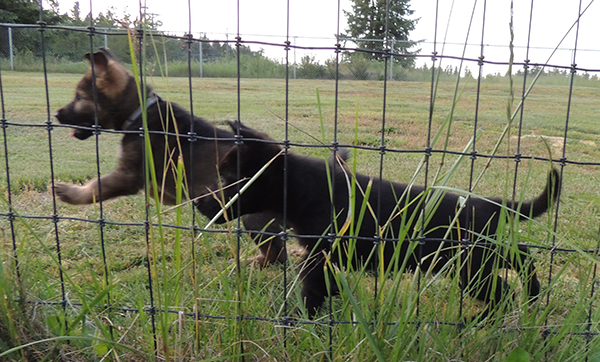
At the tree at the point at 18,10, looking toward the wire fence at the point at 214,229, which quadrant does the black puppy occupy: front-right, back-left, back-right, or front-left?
front-left

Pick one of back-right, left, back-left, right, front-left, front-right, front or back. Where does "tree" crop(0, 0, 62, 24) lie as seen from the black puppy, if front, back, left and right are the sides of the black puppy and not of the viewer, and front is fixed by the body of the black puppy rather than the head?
front

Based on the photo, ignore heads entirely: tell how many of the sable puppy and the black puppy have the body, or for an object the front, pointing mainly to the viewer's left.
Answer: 2

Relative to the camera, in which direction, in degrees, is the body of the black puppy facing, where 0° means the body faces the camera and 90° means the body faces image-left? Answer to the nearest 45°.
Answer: approximately 90°

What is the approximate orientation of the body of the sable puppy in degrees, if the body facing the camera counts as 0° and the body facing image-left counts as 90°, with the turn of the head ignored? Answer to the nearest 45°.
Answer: approximately 90°
